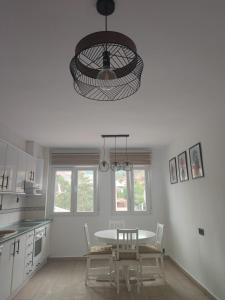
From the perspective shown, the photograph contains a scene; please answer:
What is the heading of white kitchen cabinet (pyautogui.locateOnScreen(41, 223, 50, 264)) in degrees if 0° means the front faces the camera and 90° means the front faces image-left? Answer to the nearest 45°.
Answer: approximately 270°

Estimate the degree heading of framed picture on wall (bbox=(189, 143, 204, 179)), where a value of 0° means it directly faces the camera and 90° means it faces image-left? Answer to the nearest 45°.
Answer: approximately 45°

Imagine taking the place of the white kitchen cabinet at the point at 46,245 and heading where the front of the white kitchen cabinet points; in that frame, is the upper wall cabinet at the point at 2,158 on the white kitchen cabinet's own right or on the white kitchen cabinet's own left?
on the white kitchen cabinet's own right

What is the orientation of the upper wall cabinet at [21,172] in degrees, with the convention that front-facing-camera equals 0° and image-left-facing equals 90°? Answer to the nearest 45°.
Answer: approximately 270°

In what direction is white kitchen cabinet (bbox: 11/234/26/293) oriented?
to the viewer's right

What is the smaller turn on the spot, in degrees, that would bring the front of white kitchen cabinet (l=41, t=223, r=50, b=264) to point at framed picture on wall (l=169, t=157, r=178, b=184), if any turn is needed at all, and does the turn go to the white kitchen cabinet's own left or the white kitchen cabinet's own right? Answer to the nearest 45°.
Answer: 0° — it already faces it

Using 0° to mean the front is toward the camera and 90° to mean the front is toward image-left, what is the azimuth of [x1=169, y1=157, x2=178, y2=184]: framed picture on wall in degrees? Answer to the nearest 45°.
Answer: approximately 90°

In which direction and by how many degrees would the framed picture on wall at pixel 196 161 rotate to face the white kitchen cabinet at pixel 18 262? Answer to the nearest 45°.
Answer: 0° — it already faces it

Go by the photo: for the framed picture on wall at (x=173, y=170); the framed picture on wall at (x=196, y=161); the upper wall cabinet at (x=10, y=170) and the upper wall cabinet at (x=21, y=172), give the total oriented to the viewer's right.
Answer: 2

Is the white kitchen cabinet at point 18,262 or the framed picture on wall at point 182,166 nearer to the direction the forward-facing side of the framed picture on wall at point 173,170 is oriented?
the white kitchen cabinet

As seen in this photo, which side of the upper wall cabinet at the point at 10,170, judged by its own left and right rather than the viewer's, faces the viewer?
right

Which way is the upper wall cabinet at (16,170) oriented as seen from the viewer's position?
to the viewer's right
